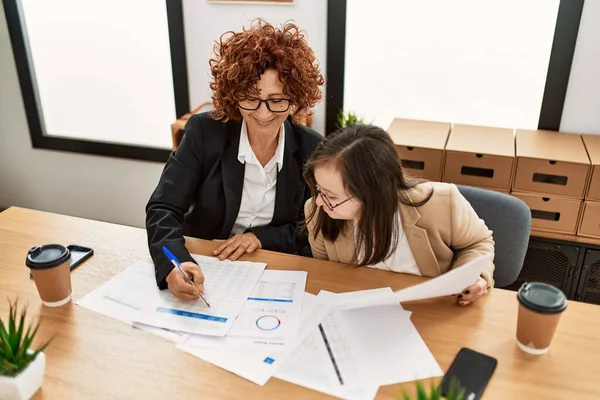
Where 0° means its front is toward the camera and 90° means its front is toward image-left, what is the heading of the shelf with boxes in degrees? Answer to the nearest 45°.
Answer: approximately 0°

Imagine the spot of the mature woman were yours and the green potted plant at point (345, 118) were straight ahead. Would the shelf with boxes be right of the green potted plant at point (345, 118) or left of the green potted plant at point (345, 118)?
right

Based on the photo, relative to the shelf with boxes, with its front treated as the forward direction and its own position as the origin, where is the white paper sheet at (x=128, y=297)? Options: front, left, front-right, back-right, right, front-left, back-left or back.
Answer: front-right

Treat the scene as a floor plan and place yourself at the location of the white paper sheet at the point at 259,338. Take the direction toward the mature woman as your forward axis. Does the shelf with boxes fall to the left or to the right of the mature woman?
right

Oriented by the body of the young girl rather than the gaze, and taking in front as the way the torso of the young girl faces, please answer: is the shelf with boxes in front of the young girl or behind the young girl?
behind

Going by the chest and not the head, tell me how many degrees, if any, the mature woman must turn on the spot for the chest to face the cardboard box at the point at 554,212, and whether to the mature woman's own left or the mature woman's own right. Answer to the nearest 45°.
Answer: approximately 90° to the mature woman's own left

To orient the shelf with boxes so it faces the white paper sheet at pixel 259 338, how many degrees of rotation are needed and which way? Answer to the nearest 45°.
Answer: approximately 45° to its right

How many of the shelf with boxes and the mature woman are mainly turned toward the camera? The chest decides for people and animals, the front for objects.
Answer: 2

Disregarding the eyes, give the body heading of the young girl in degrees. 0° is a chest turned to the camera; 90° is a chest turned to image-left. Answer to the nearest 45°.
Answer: approximately 45°

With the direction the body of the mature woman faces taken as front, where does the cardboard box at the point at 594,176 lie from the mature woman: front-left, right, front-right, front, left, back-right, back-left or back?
left

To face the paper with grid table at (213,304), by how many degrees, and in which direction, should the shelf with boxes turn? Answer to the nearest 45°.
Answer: approximately 45° to its right

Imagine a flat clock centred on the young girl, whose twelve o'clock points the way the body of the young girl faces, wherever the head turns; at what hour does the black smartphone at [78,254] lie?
The black smartphone is roughly at 1 o'clock from the young girl.

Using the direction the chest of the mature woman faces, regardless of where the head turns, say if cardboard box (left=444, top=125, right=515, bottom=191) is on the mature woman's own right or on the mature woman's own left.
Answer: on the mature woman's own left

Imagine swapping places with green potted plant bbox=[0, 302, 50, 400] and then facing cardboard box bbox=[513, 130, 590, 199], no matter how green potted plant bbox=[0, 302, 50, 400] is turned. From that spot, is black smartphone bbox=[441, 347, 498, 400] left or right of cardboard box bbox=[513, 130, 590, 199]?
right
